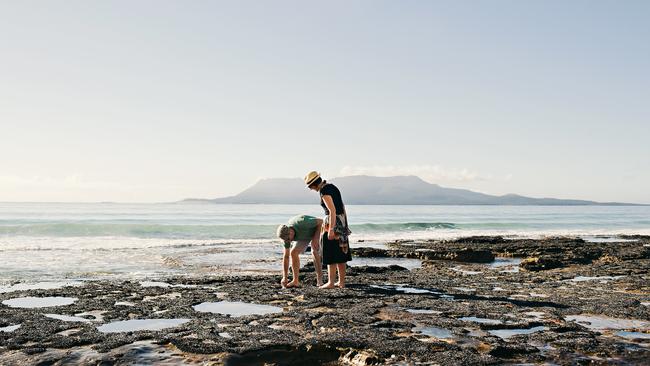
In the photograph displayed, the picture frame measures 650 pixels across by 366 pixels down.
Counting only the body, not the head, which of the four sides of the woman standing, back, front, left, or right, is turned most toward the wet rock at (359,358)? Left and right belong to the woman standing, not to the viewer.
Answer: left

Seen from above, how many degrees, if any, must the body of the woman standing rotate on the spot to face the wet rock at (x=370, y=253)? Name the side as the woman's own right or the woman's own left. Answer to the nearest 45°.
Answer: approximately 90° to the woman's own right

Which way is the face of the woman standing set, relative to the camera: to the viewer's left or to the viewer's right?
to the viewer's left

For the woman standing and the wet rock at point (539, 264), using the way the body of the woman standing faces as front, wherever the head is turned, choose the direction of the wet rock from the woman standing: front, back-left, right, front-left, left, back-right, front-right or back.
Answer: back-right

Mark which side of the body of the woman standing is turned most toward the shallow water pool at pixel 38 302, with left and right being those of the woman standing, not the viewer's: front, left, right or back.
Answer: front

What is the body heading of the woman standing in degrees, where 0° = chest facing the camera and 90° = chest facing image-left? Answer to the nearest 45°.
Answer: approximately 90°
